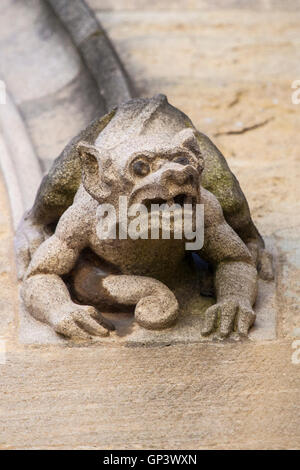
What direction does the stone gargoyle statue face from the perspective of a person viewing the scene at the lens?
facing the viewer
